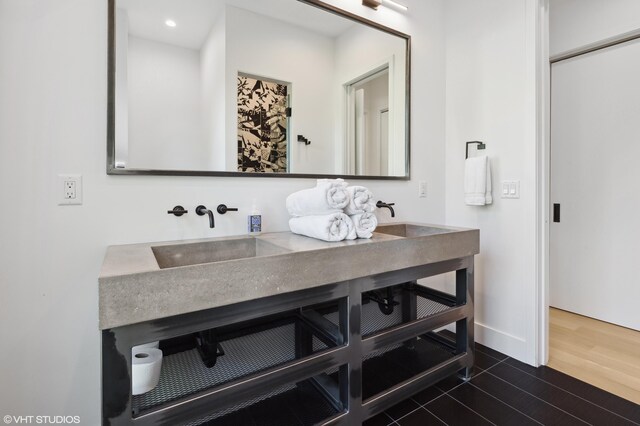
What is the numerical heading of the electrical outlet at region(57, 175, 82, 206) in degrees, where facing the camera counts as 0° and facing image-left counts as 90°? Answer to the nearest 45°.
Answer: approximately 0°

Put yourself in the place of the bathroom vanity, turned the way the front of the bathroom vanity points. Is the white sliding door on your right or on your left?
on your left

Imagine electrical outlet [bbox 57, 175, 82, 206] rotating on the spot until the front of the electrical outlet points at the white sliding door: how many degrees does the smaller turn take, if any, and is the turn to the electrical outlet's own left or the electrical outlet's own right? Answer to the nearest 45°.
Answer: approximately 90° to the electrical outlet's own left

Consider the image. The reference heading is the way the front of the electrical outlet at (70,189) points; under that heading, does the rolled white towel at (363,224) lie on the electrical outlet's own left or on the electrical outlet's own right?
on the electrical outlet's own left

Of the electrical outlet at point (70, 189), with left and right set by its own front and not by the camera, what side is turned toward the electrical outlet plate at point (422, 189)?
left

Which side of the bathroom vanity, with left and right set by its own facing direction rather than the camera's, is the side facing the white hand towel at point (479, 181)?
left

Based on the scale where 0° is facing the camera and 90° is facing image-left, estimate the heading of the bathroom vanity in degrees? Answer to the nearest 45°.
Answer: approximately 315°

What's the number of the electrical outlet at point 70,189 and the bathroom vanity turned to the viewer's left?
0
